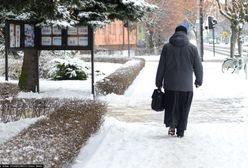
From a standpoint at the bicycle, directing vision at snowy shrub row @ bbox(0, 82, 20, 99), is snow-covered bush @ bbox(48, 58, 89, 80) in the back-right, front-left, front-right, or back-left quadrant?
front-right

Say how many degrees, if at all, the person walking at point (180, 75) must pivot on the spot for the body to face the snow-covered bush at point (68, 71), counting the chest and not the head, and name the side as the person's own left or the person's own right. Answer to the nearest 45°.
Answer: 0° — they already face it

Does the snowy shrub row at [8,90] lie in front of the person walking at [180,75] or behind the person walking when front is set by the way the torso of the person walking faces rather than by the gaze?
in front

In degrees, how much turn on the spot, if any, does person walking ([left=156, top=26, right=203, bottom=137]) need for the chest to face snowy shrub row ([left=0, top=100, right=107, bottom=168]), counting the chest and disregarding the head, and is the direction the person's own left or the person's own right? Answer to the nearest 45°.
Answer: approximately 135° to the person's own left

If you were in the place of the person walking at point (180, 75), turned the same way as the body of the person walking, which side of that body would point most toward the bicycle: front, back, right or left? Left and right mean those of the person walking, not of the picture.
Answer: front

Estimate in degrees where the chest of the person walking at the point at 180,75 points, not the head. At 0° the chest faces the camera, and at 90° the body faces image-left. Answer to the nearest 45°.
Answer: approximately 180°

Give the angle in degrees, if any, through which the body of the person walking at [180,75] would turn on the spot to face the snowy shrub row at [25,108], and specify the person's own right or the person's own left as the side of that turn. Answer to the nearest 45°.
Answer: approximately 45° to the person's own left

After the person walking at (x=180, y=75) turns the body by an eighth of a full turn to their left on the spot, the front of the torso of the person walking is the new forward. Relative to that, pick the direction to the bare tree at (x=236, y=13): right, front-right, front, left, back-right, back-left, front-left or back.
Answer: front-right
